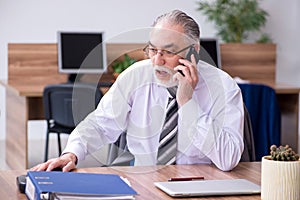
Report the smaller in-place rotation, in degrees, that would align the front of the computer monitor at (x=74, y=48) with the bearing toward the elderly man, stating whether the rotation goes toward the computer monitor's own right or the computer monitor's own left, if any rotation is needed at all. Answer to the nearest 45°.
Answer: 0° — it already faces them

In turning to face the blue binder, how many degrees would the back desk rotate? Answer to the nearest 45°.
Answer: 0° — it already faces it

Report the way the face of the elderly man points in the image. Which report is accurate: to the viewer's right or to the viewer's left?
to the viewer's left

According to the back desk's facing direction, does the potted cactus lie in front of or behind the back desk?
in front

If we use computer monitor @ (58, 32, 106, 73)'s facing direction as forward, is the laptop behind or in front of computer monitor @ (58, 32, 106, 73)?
in front

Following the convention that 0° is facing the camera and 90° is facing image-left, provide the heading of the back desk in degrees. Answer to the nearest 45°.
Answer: approximately 0°

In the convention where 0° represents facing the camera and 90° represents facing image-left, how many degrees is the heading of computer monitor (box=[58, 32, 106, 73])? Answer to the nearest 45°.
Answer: approximately 0°

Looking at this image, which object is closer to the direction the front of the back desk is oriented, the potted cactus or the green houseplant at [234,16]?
the potted cactus
